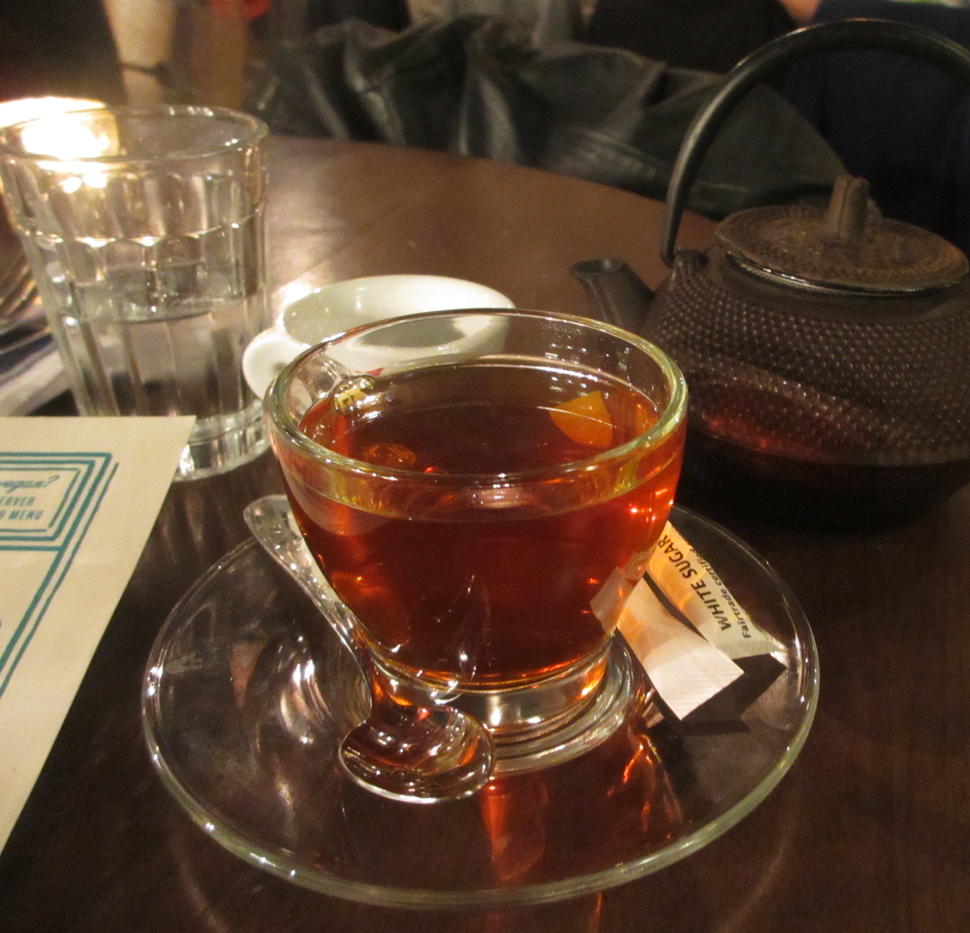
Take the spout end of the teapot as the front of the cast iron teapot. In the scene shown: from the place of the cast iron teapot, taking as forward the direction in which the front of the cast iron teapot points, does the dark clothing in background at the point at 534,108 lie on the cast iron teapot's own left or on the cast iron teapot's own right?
on the cast iron teapot's own right

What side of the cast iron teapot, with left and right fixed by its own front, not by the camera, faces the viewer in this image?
left

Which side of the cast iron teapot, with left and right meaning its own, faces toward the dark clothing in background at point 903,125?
right

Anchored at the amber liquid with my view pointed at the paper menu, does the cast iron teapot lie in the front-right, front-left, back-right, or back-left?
back-right
